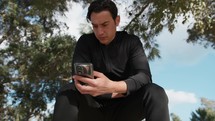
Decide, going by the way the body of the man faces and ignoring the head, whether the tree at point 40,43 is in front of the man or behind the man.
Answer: behind

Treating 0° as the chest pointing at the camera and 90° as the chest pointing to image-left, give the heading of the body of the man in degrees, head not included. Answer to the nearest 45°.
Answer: approximately 0°
